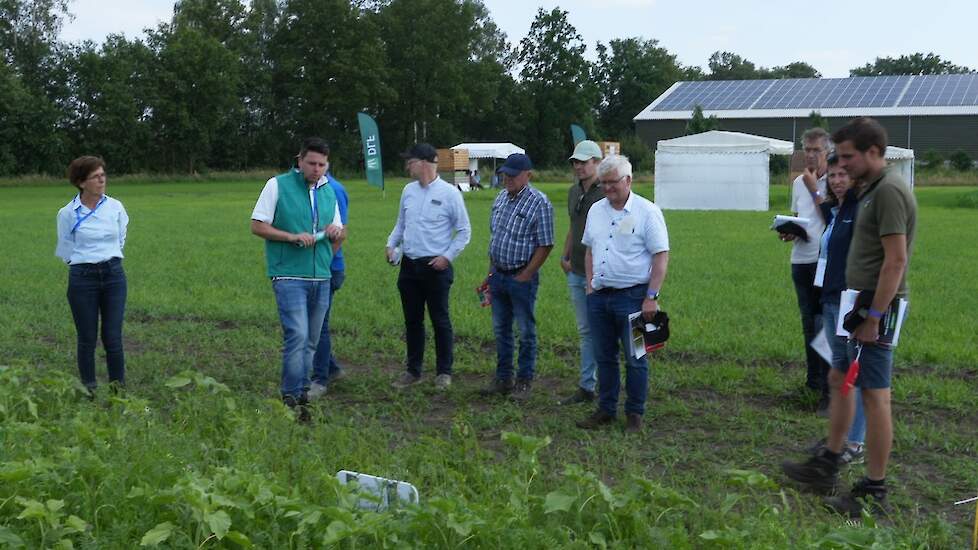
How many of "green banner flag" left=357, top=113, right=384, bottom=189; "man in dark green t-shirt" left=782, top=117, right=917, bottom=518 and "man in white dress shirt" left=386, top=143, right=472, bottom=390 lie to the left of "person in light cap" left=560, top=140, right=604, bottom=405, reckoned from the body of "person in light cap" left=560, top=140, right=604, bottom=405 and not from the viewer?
1

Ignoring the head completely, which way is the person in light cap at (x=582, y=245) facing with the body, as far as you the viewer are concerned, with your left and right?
facing the viewer and to the left of the viewer

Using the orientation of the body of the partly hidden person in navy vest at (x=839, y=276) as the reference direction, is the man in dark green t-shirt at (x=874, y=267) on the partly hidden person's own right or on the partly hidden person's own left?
on the partly hidden person's own left

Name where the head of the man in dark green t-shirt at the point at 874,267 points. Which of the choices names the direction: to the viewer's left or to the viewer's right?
to the viewer's left

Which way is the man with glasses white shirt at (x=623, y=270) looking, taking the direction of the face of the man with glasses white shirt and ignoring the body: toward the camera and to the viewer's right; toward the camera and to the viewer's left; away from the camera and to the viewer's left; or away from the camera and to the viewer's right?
toward the camera and to the viewer's left

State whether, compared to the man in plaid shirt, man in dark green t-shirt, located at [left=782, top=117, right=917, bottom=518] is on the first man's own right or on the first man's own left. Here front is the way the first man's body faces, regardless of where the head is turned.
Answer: on the first man's own left

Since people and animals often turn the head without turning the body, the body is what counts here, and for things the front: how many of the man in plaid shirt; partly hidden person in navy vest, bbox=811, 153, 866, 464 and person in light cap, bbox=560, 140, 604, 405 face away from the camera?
0

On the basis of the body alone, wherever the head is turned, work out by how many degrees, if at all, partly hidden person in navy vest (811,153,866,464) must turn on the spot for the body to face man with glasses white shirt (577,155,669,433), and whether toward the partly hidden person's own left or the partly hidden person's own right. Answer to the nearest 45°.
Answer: approximately 45° to the partly hidden person's own right

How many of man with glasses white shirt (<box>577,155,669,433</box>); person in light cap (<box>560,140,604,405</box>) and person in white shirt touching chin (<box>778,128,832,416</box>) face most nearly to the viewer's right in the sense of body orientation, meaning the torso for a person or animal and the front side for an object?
0

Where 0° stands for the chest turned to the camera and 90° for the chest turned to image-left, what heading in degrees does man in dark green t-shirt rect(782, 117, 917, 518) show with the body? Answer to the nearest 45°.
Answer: approximately 90°

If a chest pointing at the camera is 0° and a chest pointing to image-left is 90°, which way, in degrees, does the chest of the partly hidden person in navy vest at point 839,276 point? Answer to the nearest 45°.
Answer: approximately 45°

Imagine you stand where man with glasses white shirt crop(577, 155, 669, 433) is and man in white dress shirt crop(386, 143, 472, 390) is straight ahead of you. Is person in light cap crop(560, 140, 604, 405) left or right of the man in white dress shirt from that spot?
right

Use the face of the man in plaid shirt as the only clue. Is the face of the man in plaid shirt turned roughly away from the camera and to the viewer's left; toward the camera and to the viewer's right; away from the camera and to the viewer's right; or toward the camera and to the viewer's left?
toward the camera and to the viewer's left

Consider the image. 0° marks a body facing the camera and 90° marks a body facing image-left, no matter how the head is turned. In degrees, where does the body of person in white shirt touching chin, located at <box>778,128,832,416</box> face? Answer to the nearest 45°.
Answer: approximately 45°

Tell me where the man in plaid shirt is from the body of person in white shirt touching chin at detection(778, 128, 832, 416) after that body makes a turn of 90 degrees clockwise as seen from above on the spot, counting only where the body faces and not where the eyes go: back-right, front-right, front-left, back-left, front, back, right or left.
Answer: front-left

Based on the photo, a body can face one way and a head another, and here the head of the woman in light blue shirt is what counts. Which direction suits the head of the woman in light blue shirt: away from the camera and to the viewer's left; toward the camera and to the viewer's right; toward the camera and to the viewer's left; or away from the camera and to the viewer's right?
toward the camera and to the viewer's right

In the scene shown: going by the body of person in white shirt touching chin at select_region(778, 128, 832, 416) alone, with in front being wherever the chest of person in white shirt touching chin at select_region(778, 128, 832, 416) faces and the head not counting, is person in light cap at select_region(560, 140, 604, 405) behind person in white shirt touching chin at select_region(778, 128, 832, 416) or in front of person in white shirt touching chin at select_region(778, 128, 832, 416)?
in front

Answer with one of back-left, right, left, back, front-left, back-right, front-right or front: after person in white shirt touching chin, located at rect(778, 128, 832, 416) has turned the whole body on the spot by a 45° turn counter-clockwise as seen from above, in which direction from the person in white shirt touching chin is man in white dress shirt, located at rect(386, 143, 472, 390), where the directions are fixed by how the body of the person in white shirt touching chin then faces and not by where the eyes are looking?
right
